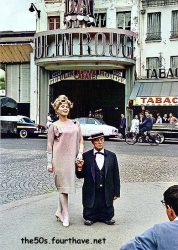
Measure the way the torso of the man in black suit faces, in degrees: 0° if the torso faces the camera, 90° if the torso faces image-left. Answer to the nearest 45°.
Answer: approximately 0°

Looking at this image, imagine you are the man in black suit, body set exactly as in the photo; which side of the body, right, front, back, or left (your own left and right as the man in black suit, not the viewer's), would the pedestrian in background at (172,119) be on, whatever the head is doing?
back

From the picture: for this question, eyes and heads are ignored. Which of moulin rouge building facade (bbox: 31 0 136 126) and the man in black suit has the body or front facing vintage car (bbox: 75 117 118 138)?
the moulin rouge building facade

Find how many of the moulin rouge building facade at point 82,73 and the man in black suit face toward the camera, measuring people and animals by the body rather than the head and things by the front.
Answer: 2

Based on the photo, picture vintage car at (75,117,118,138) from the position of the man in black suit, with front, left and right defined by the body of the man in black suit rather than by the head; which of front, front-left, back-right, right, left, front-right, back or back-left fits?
back

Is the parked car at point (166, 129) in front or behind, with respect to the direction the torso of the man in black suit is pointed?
behind
